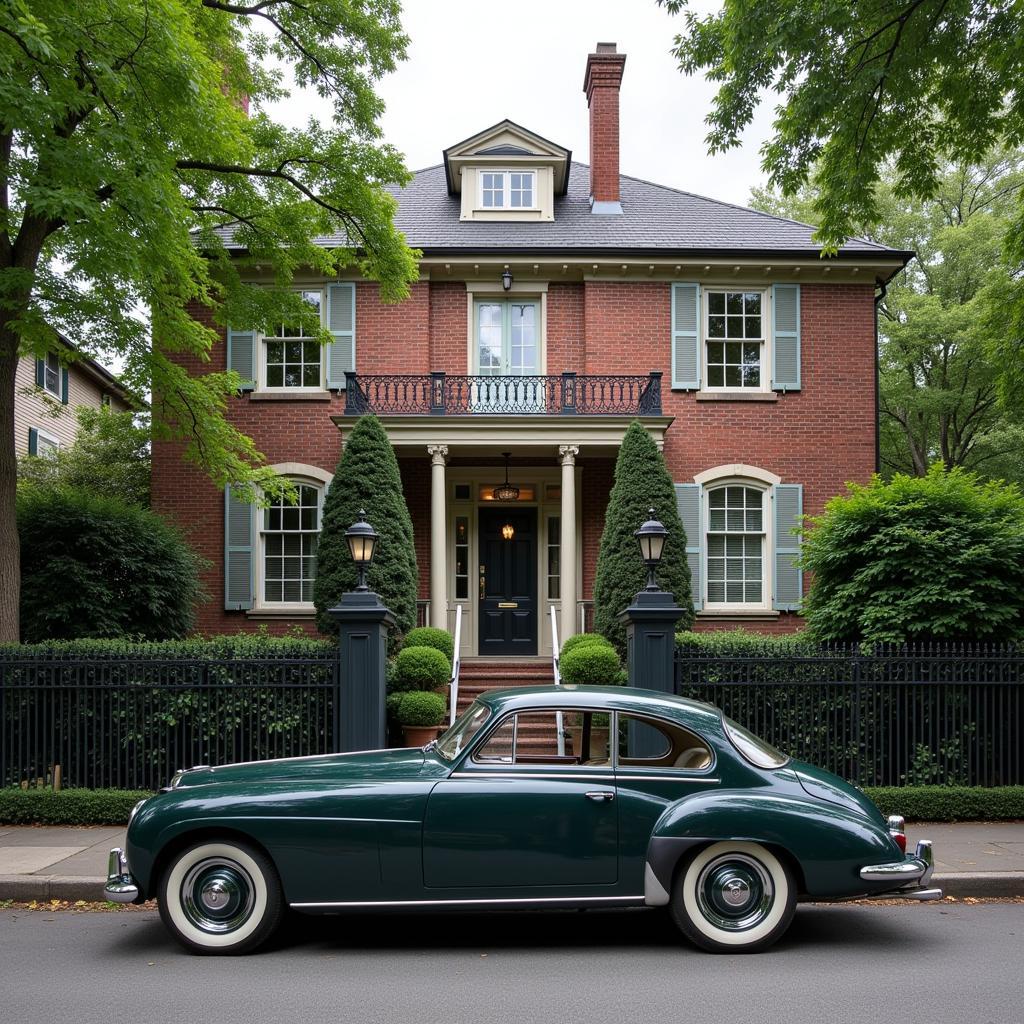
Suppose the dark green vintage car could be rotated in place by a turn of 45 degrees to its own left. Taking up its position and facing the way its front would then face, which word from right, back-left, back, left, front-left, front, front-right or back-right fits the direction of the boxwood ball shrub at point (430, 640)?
back-right

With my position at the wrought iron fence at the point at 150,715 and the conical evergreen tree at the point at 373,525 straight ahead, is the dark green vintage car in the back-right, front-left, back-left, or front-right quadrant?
back-right

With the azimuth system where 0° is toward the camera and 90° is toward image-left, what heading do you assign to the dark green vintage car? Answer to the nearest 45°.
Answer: approximately 90°

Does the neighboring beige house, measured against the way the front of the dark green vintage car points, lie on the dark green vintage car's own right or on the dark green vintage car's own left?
on the dark green vintage car's own right

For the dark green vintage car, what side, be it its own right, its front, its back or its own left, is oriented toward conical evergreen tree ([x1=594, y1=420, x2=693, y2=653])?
right

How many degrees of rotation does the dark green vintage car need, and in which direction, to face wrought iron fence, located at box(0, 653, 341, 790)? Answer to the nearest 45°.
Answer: approximately 45° to its right

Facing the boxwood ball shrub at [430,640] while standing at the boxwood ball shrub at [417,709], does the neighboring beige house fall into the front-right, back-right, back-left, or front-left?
front-left

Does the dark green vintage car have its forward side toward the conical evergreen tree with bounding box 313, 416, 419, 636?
no

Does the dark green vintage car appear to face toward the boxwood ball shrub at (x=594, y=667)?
no

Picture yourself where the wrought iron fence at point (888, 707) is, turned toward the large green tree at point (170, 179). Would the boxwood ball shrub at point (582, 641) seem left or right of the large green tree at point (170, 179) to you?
right

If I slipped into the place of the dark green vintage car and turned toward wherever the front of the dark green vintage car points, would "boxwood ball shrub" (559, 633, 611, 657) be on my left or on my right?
on my right

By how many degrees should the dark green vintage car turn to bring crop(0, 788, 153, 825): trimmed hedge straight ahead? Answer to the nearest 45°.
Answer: approximately 45° to its right

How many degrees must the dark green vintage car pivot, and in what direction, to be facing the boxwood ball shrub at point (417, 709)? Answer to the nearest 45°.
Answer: approximately 90° to its right

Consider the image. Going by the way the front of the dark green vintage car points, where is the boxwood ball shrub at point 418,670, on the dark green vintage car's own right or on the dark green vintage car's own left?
on the dark green vintage car's own right
